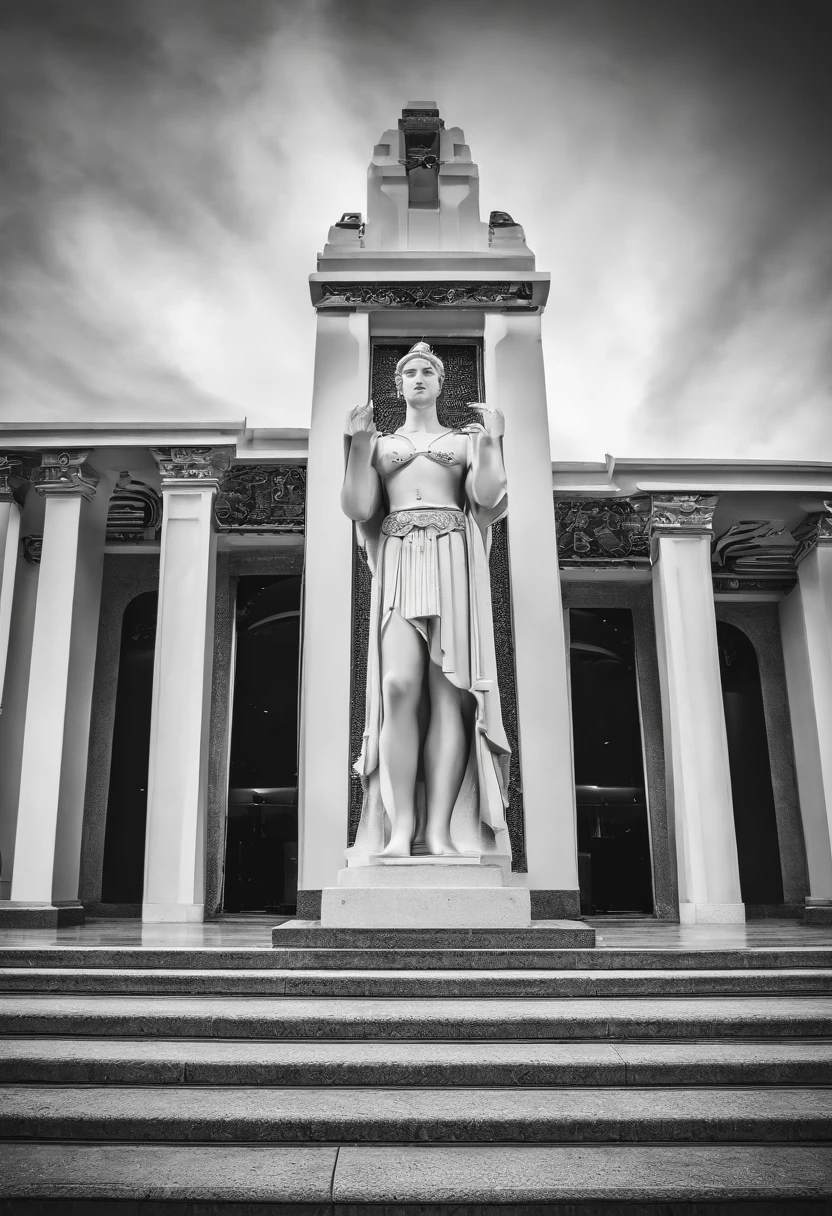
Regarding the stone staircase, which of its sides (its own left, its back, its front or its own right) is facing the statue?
back

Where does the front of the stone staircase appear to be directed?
toward the camera

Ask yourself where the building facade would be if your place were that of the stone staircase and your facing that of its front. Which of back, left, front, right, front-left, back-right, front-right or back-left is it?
back

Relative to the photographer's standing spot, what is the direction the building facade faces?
facing the viewer

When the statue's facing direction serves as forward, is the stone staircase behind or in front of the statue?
in front

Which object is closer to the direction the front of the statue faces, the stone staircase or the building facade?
the stone staircase
